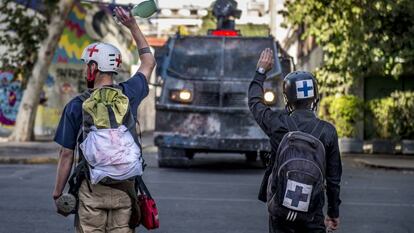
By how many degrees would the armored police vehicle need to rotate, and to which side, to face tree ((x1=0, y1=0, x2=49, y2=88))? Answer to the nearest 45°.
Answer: approximately 135° to its right

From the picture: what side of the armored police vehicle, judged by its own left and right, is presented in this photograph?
front

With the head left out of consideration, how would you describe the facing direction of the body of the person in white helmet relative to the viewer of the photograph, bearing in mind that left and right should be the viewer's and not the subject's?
facing away from the viewer

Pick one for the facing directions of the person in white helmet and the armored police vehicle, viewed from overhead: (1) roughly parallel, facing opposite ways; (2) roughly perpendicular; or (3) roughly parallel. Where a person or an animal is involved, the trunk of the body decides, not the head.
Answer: roughly parallel, facing opposite ways

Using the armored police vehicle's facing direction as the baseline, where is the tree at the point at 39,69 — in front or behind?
behind

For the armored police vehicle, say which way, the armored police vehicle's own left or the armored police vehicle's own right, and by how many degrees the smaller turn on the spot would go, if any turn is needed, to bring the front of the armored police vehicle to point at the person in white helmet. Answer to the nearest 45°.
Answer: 0° — it already faces them

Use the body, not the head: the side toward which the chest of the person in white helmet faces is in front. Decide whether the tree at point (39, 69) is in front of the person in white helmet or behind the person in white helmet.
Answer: in front

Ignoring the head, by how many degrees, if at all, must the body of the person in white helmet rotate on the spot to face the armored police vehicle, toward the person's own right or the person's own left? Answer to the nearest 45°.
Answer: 0° — they already face it

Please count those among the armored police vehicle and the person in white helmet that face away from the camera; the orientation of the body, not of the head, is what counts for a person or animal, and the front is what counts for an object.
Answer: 1

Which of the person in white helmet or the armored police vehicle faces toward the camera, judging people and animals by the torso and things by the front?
the armored police vehicle

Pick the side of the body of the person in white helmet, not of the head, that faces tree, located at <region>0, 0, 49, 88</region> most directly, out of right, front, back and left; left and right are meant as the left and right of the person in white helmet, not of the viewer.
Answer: front

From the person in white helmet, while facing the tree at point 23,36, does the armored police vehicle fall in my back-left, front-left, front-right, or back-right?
front-right

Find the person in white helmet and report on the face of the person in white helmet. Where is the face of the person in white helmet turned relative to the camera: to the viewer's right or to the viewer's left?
to the viewer's left

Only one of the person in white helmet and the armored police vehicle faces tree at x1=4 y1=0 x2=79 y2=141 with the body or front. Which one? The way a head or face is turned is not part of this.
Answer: the person in white helmet
